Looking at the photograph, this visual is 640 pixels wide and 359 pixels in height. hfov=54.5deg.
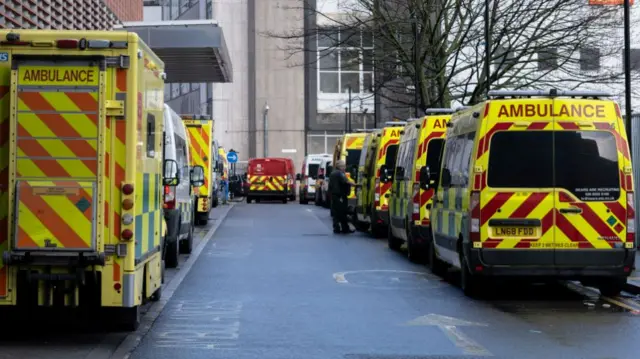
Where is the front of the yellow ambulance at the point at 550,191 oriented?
away from the camera

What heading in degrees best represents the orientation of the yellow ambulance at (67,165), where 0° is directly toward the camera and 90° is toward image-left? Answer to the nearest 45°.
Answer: approximately 180°

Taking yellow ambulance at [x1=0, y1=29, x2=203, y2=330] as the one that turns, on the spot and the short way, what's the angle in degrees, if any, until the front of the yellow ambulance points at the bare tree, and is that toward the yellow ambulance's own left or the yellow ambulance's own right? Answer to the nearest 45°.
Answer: approximately 45° to the yellow ambulance's own right

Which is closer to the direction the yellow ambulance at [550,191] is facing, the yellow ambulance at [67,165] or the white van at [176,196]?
the white van

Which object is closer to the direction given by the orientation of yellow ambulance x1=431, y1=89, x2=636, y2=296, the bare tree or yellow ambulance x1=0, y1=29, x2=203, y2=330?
the bare tree

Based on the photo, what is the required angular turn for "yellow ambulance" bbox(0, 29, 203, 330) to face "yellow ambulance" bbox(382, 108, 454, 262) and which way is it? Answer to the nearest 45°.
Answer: approximately 45° to its right

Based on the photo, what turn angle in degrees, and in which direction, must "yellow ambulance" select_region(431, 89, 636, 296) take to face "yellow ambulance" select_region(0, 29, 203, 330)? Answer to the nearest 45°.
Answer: approximately 135° to its left

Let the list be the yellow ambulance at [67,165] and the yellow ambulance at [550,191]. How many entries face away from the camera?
2
